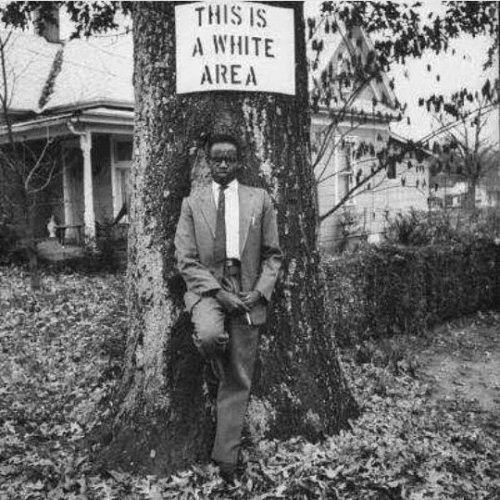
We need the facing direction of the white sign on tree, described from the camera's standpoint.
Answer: facing the viewer

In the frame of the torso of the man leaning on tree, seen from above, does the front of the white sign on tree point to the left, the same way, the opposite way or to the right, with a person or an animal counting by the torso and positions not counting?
the same way

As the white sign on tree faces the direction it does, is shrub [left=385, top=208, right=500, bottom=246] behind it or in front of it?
behind

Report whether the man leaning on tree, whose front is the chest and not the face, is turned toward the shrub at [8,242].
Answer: no

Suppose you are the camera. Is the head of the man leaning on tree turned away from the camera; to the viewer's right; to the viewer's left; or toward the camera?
toward the camera

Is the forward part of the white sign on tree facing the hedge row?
no

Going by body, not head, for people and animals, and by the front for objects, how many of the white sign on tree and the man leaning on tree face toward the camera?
2

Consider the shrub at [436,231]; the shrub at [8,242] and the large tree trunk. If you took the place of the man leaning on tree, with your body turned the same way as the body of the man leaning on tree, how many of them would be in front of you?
0
